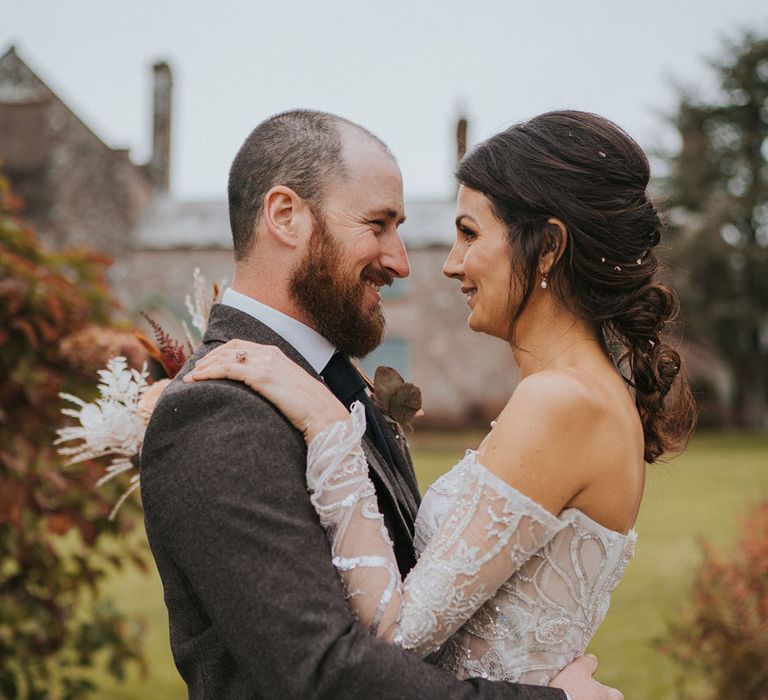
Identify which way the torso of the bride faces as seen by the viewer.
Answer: to the viewer's left

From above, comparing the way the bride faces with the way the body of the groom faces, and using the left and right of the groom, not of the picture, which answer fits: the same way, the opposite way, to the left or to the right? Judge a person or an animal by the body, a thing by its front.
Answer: the opposite way

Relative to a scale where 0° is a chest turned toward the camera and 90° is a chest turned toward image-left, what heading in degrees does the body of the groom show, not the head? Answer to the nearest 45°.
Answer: approximately 270°

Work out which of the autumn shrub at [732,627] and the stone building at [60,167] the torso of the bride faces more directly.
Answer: the stone building

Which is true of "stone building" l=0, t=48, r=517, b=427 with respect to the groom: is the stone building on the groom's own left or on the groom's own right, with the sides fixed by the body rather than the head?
on the groom's own left

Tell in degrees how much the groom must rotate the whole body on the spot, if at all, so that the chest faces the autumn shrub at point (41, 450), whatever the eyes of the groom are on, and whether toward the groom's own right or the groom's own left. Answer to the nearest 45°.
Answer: approximately 135° to the groom's own left

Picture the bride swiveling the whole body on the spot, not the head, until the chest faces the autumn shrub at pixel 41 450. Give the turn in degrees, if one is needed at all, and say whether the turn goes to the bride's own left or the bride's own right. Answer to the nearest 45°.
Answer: approximately 45° to the bride's own right

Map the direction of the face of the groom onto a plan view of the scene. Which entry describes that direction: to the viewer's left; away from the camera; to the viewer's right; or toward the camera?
to the viewer's right

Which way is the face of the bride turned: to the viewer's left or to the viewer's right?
to the viewer's left

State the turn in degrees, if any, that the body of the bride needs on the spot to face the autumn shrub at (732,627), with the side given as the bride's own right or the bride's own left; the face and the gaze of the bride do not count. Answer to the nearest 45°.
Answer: approximately 135° to the bride's own right
